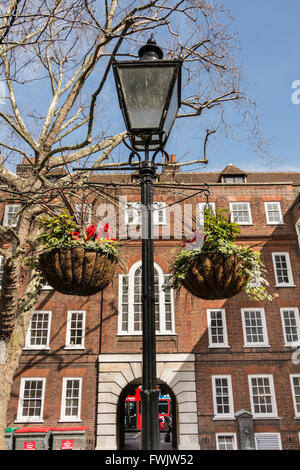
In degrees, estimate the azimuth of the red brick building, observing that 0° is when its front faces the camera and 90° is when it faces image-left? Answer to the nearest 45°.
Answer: approximately 0°

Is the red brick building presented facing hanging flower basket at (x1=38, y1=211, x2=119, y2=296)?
yes

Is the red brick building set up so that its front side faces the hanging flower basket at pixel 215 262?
yes

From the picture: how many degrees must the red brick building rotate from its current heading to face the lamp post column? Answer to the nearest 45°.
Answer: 0° — it already faces it

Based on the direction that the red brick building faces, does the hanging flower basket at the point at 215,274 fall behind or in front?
in front

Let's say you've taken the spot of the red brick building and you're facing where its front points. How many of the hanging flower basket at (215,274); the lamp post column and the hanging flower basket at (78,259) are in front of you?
3
